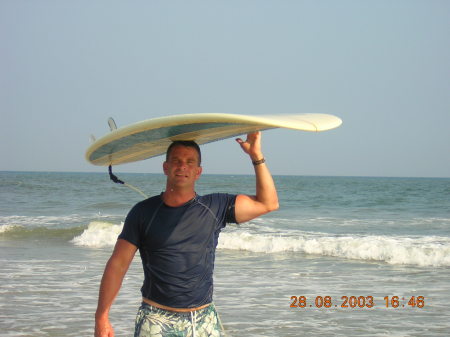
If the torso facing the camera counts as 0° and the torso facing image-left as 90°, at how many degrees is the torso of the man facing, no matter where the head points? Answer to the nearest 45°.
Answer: approximately 0°

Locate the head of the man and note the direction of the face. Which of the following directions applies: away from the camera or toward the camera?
toward the camera
